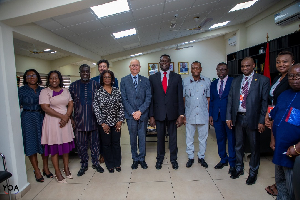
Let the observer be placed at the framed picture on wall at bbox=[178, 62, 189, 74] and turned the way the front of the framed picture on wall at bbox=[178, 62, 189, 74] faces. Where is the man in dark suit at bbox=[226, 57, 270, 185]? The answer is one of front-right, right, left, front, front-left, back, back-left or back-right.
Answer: front

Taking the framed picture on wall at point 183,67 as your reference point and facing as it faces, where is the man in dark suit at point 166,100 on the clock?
The man in dark suit is roughly at 12 o'clock from the framed picture on wall.

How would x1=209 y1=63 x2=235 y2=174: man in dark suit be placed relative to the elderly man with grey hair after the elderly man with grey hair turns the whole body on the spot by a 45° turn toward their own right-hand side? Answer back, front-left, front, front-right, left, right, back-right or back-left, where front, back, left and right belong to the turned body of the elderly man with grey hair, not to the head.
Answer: back-left

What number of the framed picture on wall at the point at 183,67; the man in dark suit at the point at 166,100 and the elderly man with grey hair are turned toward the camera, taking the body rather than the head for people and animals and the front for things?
3

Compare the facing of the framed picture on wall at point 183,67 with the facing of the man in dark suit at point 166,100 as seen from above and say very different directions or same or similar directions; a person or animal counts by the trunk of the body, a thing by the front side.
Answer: same or similar directions

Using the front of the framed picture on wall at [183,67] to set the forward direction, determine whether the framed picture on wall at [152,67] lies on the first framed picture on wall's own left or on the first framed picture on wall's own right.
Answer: on the first framed picture on wall's own right

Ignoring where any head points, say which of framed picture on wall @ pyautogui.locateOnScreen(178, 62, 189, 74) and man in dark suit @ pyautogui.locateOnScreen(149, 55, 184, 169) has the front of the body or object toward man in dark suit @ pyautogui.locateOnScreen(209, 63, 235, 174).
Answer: the framed picture on wall

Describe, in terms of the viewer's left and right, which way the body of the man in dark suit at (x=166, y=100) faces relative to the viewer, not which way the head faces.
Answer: facing the viewer

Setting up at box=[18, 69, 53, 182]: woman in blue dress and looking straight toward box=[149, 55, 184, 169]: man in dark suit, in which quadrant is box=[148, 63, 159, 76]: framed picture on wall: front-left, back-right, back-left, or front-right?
front-left

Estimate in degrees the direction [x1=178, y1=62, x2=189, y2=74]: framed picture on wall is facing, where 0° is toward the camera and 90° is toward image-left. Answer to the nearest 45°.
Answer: approximately 0°

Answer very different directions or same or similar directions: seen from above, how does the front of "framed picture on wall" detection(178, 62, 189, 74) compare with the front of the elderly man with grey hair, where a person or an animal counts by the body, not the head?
same or similar directions

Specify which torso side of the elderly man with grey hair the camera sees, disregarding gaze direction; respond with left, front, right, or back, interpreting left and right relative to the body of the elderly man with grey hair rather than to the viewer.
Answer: front

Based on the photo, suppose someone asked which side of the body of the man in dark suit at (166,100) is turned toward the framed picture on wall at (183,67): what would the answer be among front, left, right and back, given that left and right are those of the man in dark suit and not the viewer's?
back

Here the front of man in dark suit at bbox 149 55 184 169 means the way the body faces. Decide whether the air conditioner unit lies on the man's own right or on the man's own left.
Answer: on the man's own left

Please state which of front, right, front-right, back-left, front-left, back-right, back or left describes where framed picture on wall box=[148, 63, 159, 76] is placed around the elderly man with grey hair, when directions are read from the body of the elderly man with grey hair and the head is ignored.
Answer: back

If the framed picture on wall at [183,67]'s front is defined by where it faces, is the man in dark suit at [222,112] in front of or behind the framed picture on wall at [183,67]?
in front
